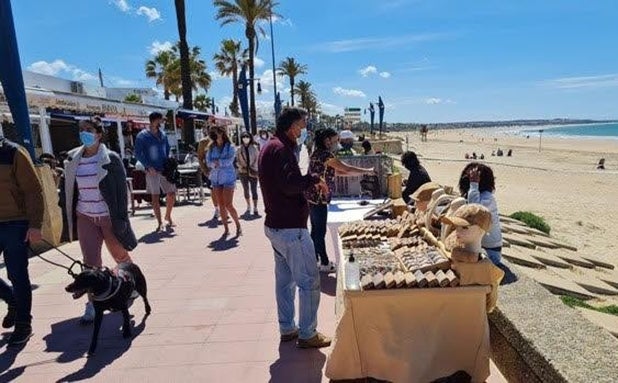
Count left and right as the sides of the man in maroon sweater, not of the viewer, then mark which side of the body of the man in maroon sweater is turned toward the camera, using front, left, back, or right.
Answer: right

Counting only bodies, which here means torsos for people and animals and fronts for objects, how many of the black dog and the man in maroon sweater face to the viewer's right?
1

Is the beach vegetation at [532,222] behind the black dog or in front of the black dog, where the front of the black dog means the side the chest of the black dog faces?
behind

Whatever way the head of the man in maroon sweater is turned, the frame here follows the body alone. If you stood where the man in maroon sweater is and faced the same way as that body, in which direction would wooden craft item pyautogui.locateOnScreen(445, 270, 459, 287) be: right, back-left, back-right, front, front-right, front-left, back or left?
front-right

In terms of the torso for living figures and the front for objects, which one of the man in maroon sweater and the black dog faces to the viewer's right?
the man in maroon sweater

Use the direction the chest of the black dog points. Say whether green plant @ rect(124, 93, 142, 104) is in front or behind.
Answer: behind

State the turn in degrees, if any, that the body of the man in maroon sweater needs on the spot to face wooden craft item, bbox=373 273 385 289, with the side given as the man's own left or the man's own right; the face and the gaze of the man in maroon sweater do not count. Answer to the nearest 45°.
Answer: approximately 45° to the man's own right

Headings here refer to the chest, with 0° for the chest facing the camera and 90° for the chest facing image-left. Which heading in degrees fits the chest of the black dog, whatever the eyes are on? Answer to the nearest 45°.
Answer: approximately 45°

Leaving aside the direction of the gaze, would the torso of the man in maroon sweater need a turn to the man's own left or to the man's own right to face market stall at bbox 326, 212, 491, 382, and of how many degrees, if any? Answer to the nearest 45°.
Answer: approximately 45° to the man's own right
